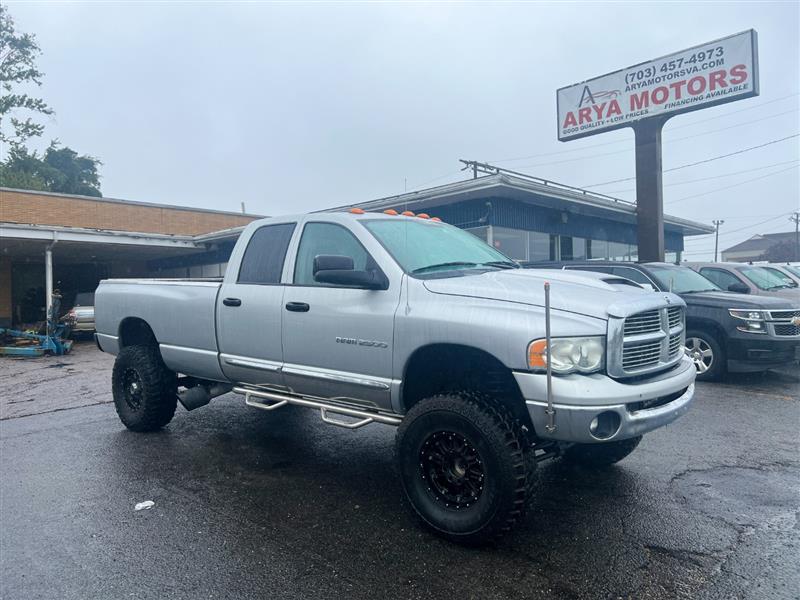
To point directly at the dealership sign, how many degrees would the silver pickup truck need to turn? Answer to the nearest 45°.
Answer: approximately 90° to its left

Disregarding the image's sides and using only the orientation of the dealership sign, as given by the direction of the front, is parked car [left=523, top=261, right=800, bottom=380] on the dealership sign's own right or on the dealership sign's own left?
on the dealership sign's own left

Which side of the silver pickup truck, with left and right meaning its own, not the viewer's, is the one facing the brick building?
back

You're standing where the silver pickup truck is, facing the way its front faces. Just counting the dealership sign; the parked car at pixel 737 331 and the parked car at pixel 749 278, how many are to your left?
3

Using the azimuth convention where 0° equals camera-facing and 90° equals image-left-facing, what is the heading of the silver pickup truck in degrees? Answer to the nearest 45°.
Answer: approximately 315°

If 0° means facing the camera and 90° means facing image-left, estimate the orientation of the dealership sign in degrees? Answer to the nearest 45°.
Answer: approximately 45°

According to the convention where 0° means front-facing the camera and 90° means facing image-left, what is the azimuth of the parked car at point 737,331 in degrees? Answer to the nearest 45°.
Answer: approximately 315°
